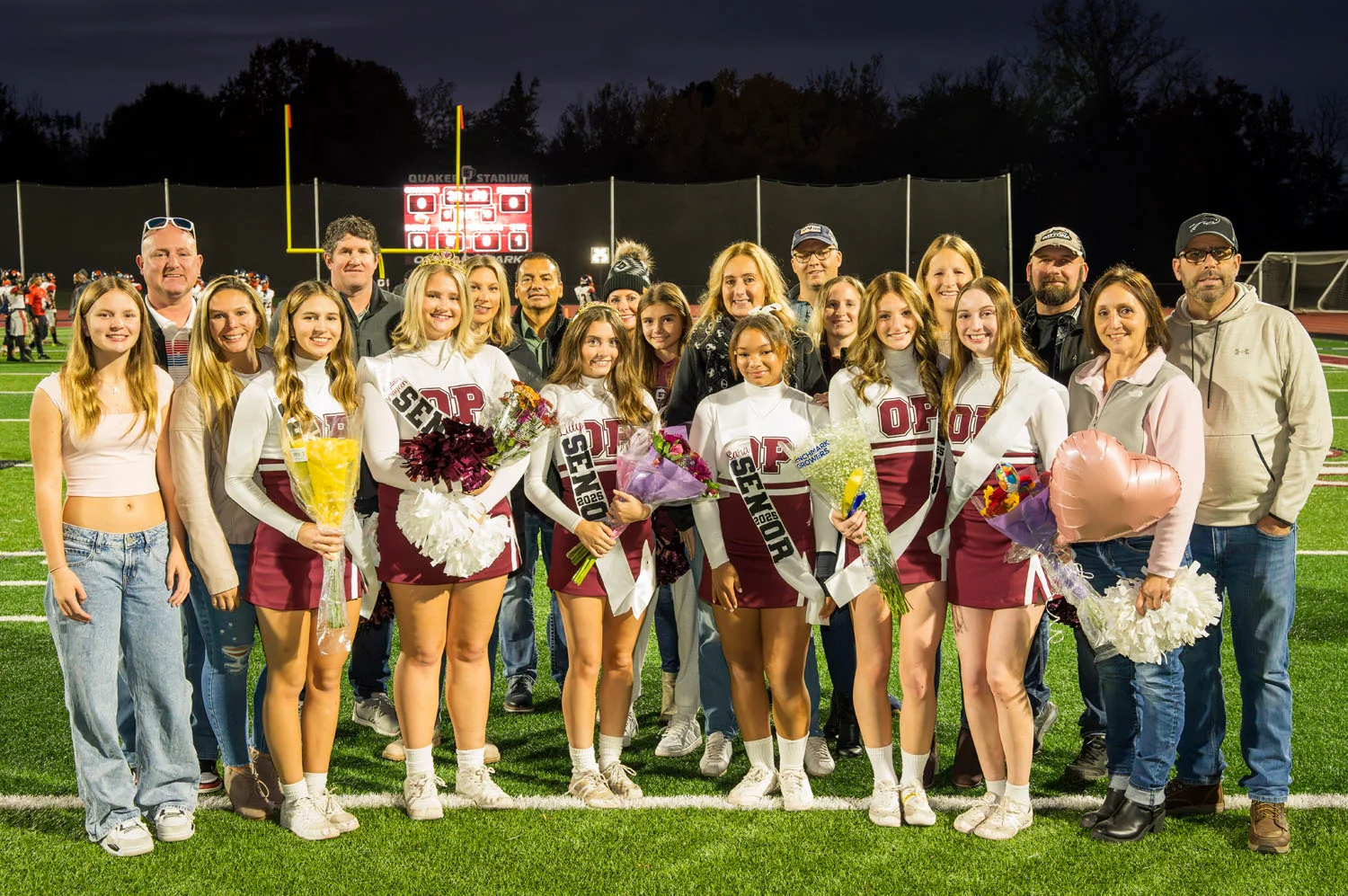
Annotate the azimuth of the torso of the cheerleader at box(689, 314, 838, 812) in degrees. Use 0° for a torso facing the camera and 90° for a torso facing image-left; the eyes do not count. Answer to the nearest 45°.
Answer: approximately 0°

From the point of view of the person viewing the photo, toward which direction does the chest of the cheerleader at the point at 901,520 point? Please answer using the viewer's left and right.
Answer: facing the viewer

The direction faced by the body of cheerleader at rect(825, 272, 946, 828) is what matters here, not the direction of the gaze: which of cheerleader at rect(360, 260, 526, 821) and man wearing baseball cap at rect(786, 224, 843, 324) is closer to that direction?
the cheerleader

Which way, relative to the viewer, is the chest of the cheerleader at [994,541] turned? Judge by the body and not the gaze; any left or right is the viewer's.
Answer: facing the viewer and to the left of the viewer

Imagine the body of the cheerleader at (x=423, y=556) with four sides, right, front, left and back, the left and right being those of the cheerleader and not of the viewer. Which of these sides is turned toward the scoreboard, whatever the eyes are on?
back

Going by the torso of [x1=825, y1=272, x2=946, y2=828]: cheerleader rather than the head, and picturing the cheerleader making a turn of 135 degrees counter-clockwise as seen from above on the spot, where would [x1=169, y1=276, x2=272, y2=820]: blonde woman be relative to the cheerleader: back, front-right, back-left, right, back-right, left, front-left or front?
back-left

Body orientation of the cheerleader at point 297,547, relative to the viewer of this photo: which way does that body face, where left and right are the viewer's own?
facing the viewer and to the right of the viewer

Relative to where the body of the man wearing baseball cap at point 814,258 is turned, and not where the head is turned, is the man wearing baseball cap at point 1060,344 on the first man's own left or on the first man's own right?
on the first man's own left

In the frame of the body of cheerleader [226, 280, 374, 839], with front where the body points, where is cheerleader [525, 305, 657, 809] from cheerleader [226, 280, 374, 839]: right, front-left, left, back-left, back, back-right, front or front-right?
front-left

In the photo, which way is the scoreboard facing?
toward the camera

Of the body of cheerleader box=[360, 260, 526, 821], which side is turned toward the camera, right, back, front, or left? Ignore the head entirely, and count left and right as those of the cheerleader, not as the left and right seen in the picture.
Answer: front

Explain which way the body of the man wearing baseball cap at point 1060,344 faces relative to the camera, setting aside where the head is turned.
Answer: toward the camera

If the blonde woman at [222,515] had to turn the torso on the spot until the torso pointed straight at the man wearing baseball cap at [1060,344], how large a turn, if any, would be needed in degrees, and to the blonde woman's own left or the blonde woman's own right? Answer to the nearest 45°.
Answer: approximately 45° to the blonde woman's own left
